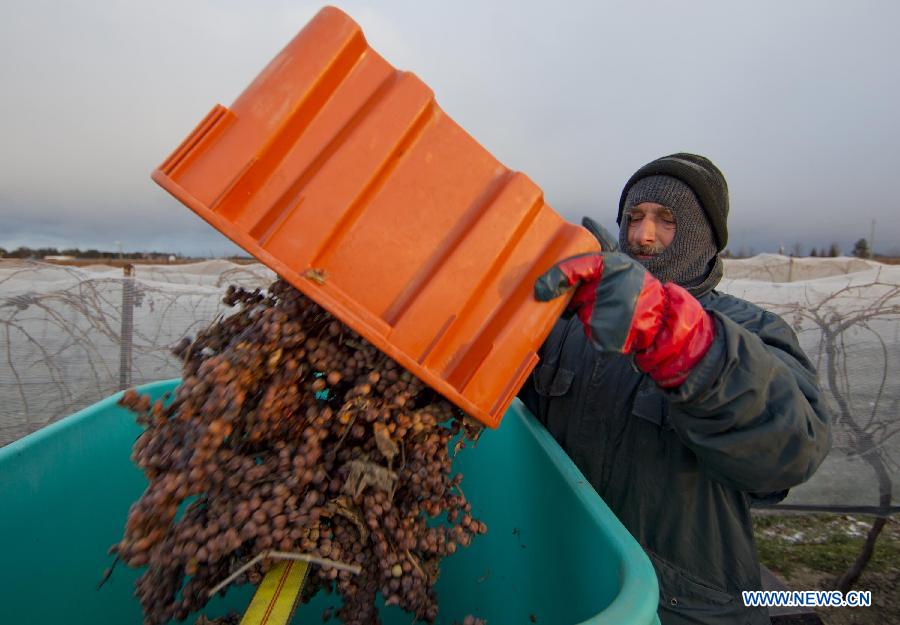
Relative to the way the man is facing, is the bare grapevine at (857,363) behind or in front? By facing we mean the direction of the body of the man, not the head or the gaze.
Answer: behind

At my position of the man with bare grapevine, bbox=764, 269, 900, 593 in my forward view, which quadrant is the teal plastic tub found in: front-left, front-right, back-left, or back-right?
back-left

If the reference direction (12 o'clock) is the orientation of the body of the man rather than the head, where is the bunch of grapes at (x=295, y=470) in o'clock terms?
The bunch of grapes is roughly at 12 o'clock from the man.

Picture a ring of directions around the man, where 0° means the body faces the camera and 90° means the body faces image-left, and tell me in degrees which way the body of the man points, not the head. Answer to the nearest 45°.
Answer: approximately 45°
